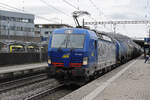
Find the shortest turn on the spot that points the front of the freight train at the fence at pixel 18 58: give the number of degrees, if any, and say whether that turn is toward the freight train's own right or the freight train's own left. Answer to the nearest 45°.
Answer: approximately 90° to the freight train's own right

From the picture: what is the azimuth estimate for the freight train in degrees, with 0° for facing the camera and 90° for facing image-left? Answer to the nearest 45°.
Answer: approximately 45°
